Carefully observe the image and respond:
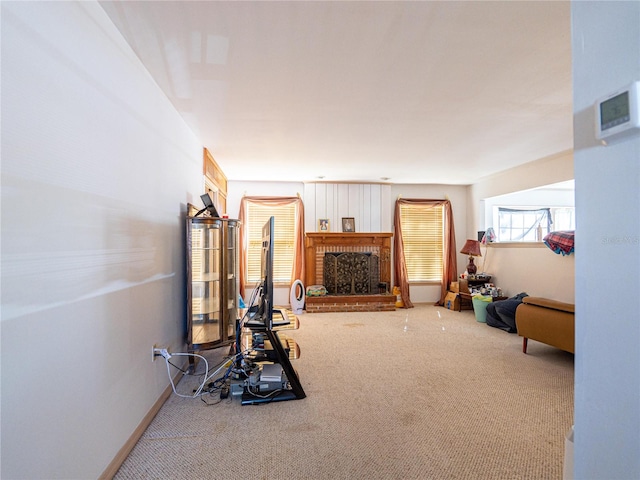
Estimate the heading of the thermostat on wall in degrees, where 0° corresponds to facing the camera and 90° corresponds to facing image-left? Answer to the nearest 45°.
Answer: approximately 45°

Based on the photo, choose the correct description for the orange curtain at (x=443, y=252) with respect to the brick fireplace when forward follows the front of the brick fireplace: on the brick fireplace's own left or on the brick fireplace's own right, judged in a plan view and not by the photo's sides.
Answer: on the brick fireplace's own left

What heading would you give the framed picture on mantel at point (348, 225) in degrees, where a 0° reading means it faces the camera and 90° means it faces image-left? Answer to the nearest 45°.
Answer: approximately 0°

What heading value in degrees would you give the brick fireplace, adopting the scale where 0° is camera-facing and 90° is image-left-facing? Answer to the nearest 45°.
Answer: approximately 0°

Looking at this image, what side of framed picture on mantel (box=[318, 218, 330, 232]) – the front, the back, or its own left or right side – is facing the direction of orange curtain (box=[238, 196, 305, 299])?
right

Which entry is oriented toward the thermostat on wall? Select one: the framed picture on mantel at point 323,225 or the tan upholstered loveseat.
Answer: the framed picture on mantel

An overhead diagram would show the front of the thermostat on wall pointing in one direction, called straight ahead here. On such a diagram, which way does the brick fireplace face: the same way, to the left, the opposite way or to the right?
to the left

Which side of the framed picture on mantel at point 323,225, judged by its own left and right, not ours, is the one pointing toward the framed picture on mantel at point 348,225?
left

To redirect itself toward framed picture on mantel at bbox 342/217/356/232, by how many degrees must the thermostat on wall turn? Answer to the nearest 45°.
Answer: approximately 90° to its right
